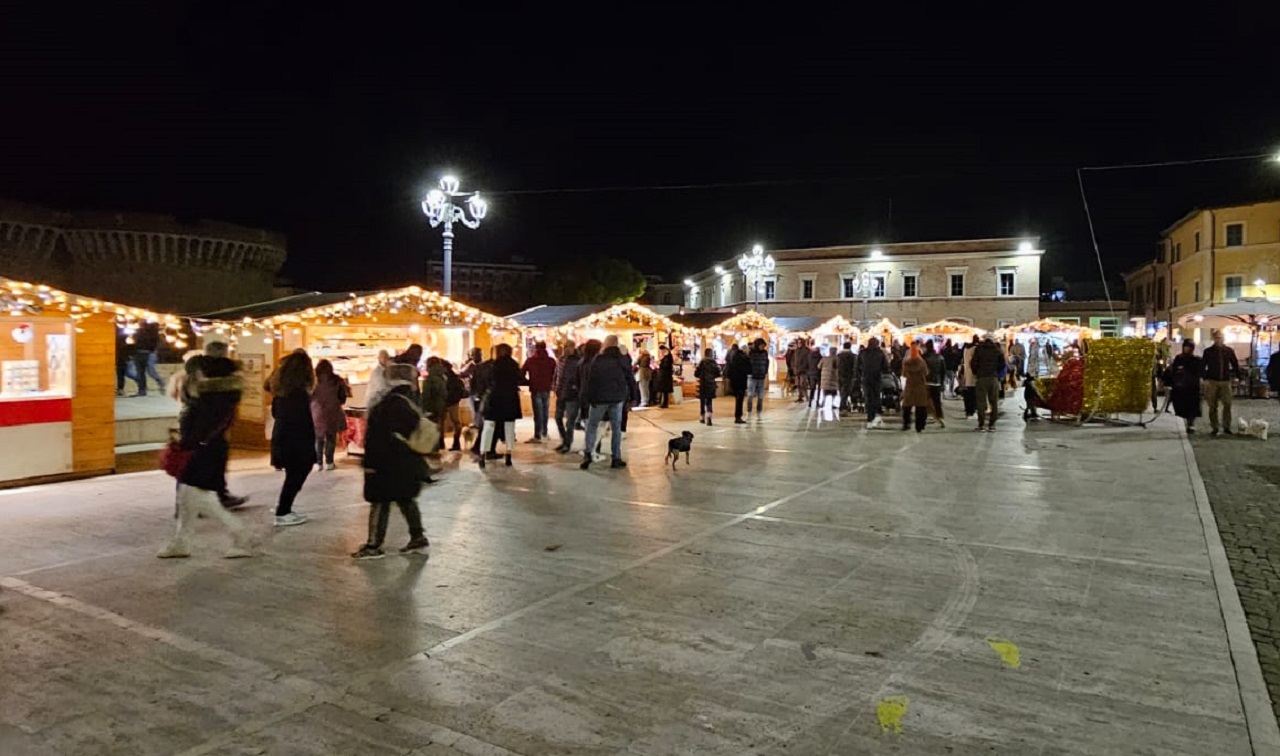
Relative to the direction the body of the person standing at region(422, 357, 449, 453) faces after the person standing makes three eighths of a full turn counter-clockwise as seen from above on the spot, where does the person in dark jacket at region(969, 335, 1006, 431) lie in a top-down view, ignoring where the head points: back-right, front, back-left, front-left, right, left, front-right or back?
back-left

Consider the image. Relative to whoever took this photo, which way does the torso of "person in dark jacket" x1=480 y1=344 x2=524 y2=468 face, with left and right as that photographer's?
facing away from the viewer

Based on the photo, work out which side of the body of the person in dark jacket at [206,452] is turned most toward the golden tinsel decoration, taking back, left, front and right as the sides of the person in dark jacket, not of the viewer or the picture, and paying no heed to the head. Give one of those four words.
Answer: back

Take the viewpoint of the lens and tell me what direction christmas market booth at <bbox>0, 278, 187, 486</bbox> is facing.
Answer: facing the viewer and to the right of the viewer

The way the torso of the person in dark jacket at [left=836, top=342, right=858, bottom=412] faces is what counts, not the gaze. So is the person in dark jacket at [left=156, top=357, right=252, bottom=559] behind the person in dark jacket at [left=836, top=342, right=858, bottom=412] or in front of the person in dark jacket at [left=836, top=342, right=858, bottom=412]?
behind

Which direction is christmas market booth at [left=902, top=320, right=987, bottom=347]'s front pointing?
toward the camera

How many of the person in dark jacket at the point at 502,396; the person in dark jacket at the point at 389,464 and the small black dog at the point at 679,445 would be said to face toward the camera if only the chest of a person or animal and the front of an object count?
0

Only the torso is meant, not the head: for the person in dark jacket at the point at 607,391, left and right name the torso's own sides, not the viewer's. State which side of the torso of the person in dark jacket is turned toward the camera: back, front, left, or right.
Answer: back

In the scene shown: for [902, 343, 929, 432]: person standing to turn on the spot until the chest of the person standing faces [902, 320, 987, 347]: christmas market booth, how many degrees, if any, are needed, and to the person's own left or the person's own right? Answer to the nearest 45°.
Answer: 0° — they already face it

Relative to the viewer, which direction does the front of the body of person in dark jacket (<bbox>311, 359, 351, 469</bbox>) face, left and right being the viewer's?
facing away from the viewer and to the left of the viewer

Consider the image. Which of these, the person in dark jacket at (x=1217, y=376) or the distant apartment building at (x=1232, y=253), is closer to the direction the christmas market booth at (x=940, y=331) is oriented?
the person in dark jacket

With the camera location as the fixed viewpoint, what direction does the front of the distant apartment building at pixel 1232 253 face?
facing the viewer and to the left of the viewer
